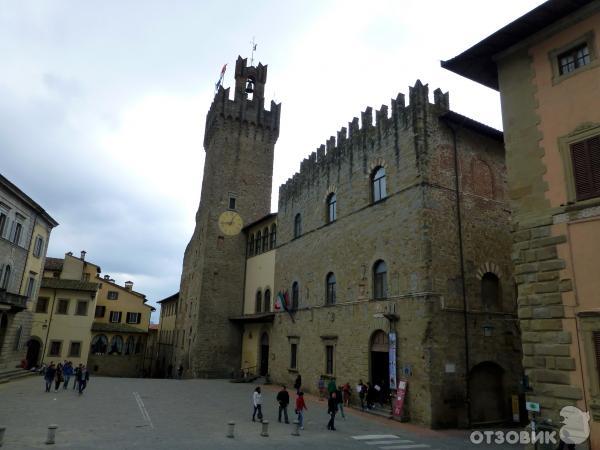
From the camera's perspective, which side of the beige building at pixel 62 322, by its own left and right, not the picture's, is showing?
front

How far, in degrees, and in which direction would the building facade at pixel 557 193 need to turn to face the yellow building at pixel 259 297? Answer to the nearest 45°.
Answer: approximately 90° to its right

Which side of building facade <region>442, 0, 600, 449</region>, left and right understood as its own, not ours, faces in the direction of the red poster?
right

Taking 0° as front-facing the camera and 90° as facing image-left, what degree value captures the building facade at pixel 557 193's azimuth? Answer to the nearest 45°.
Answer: approximately 45°

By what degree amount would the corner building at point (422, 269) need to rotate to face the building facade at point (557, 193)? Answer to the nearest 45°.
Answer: approximately 45° to its left

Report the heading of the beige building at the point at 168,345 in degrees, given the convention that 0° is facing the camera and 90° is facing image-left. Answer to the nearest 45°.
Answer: approximately 45°

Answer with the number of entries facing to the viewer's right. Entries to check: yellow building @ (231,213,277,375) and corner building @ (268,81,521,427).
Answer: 0

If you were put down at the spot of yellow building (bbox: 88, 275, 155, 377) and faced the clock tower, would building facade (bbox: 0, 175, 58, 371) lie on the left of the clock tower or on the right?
right

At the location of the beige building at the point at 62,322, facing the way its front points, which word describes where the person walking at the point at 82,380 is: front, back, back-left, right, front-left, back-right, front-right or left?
front

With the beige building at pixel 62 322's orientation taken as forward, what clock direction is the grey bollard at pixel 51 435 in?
The grey bollard is roughly at 12 o'clock from the beige building.

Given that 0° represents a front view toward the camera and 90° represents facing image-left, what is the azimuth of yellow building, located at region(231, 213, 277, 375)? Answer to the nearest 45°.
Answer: approximately 45°

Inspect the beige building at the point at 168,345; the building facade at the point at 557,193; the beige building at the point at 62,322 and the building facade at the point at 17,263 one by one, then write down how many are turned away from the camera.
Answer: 0

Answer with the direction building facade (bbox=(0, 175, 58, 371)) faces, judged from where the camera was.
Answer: facing the viewer and to the right of the viewer

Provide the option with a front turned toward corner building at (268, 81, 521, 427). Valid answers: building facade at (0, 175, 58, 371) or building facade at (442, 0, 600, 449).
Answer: building facade at (0, 175, 58, 371)
